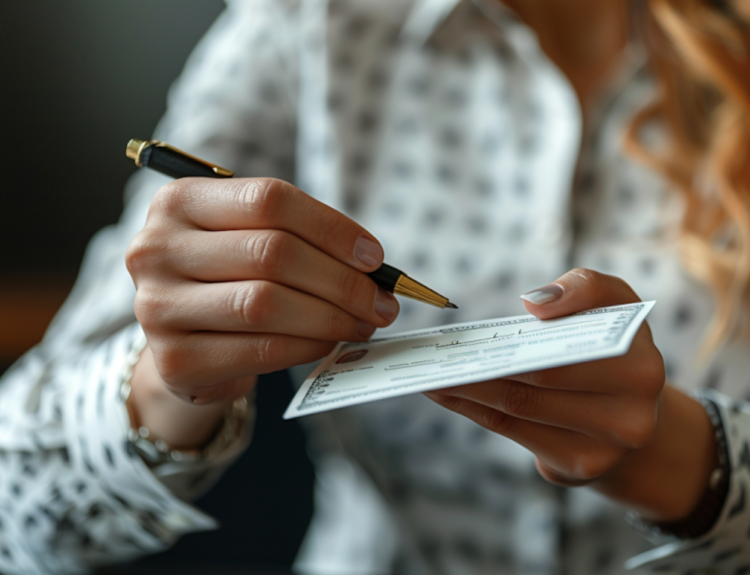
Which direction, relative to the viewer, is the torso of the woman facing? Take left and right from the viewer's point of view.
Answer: facing the viewer
